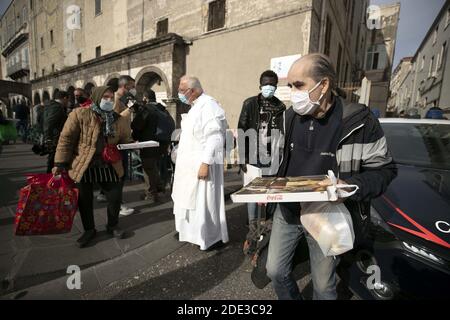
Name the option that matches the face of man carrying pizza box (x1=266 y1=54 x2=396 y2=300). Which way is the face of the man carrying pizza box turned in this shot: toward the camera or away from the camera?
toward the camera

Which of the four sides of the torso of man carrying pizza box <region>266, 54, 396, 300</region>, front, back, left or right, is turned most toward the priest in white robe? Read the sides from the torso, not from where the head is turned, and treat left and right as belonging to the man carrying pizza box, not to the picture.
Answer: right

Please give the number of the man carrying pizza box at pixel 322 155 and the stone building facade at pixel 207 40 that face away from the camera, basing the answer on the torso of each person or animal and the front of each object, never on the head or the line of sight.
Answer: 0

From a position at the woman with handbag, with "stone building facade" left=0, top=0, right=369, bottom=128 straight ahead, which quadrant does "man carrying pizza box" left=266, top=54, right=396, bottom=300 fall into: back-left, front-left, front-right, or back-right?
back-right

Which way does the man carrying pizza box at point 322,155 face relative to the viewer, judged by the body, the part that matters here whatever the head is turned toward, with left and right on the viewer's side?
facing the viewer and to the left of the viewer

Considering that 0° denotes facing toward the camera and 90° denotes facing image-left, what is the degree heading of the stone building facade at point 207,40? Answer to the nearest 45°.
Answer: approximately 45°

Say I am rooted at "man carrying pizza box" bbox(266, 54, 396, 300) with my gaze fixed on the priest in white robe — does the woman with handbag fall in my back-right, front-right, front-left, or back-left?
front-left

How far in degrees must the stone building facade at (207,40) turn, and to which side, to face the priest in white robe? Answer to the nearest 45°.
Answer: approximately 45° to its left

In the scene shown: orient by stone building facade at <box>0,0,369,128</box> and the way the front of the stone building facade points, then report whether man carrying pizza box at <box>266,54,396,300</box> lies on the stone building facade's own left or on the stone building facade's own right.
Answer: on the stone building facade's own left
